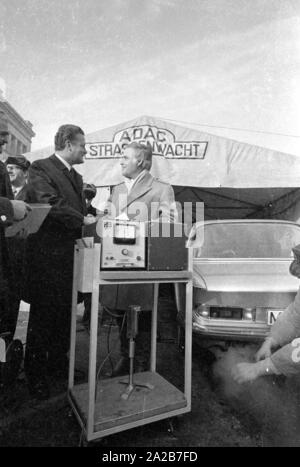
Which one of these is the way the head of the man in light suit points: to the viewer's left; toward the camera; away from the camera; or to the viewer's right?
to the viewer's left

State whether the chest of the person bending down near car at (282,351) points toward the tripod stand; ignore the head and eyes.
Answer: yes

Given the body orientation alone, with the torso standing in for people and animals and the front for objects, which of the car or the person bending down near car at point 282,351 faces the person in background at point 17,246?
the person bending down near car at point 282,351

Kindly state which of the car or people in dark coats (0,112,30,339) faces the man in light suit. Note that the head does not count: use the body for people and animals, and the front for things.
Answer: the people in dark coats

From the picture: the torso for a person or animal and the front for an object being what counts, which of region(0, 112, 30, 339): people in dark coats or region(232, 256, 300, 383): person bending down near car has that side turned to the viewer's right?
region(0, 112, 30, 339): people in dark coats

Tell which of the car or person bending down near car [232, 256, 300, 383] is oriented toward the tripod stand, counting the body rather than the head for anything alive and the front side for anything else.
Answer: the person bending down near car

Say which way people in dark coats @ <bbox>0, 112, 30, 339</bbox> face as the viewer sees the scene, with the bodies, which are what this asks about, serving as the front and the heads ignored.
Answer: to the viewer's right

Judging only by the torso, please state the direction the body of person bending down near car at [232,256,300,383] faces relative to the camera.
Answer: to the viewer's left

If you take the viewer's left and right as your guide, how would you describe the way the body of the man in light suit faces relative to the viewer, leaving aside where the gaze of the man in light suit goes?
facing the viewer and to the left of the viewer

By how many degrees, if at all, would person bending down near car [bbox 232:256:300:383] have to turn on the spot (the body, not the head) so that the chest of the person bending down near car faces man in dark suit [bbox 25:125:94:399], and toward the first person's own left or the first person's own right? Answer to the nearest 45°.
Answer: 0° — they already face them

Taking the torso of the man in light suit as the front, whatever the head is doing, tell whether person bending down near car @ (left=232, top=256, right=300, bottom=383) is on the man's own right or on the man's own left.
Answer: on the man's own left

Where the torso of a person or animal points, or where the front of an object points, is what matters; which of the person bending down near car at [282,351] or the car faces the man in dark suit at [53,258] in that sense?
the person bending down near car

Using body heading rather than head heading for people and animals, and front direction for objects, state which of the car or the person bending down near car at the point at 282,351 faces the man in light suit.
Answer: the person bending down near car
